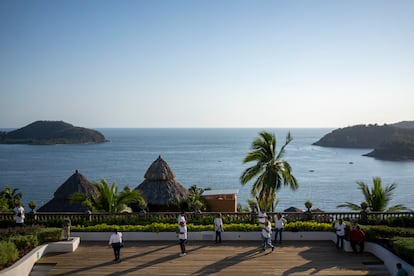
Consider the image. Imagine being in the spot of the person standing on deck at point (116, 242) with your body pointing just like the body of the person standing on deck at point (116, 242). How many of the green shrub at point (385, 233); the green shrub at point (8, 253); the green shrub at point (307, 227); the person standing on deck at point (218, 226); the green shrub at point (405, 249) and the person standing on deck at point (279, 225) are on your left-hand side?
1

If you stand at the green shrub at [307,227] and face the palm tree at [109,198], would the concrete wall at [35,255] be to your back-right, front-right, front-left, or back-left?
front-left

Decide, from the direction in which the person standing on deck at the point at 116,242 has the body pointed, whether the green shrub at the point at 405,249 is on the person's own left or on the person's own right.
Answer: on the person's own right

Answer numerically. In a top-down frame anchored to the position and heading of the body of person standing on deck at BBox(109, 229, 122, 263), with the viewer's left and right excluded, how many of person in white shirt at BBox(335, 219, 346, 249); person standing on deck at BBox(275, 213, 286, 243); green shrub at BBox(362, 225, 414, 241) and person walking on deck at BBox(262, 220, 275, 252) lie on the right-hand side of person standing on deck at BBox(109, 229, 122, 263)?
4

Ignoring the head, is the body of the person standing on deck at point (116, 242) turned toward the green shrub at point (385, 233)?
no

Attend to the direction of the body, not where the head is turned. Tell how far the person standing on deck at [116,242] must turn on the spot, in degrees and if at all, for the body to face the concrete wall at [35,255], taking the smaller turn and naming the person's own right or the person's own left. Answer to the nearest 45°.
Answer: approximately 90° to the person's own left

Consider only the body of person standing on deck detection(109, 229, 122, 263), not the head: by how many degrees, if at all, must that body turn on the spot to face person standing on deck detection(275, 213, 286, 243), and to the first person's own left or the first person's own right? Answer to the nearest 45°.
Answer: approximately 90° to the first person's own right

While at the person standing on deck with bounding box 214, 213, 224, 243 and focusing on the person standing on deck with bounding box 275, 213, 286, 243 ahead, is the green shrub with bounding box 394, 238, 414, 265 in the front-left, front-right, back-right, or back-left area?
front-right

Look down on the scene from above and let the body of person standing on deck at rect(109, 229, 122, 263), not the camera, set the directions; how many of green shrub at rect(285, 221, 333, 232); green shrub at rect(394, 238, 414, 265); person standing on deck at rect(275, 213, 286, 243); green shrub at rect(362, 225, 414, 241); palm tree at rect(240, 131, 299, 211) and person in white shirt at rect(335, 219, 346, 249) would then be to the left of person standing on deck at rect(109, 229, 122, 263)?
0

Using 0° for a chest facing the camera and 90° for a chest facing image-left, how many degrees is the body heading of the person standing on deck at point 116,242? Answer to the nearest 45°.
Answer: approximately 180°

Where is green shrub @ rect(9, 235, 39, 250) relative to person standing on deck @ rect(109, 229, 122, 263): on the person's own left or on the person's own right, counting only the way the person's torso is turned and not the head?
on the person's own left

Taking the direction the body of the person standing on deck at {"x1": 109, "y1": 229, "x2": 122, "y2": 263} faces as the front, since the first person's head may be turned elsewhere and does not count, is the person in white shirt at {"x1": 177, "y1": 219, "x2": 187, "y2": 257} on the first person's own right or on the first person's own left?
on the first person's own right

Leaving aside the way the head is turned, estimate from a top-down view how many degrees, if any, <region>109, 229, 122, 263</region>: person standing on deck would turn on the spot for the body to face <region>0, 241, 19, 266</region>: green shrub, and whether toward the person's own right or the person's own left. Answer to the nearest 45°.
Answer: approximately 90° to the person's own left

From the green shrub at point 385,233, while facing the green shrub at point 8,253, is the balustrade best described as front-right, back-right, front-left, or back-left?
front-right

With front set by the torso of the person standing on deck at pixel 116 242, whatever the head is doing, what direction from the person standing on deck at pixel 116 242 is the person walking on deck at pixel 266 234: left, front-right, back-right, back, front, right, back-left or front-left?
right

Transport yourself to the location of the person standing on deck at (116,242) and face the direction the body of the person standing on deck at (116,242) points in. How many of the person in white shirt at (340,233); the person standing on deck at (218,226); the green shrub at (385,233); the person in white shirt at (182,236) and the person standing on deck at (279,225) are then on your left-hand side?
0

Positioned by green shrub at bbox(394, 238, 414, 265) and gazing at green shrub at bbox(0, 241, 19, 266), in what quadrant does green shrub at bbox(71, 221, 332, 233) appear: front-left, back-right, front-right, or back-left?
front-right

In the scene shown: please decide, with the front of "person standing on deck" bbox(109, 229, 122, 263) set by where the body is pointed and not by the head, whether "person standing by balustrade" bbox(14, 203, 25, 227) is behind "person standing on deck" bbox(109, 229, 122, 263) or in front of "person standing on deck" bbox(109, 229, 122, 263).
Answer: in front
